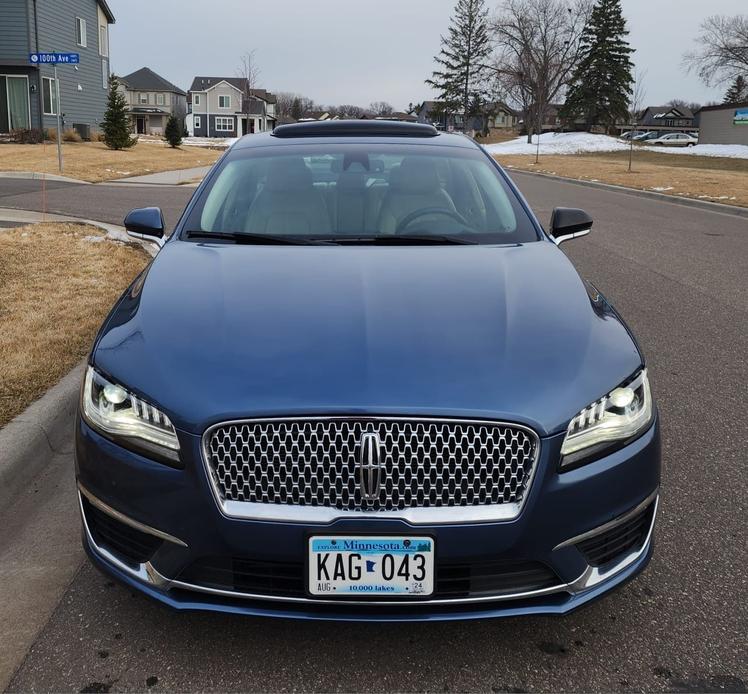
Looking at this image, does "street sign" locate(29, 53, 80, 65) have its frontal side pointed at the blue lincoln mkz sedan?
yes

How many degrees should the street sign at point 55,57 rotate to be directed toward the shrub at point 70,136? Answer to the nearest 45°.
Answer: approximately 180°

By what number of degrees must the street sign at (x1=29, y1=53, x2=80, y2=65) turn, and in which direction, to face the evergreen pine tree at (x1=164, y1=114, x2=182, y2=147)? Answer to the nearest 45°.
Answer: approximately 180°

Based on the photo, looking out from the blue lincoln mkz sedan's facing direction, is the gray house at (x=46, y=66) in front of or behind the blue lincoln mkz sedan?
behind

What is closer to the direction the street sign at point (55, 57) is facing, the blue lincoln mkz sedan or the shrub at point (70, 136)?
the blue lincoln mkz sedan

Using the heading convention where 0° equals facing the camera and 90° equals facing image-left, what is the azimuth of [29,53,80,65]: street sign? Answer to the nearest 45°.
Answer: approximately 0°

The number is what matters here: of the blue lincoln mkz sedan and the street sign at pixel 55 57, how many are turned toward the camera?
2

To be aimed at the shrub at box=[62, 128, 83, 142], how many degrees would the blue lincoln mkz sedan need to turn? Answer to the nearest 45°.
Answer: approximately 180°

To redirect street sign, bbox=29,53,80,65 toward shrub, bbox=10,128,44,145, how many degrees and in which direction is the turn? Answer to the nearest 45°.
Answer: approximately 180°

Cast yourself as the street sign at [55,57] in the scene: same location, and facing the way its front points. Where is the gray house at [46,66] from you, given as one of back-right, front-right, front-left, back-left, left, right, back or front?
back

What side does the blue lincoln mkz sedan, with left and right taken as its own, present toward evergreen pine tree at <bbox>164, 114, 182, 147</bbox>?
back
